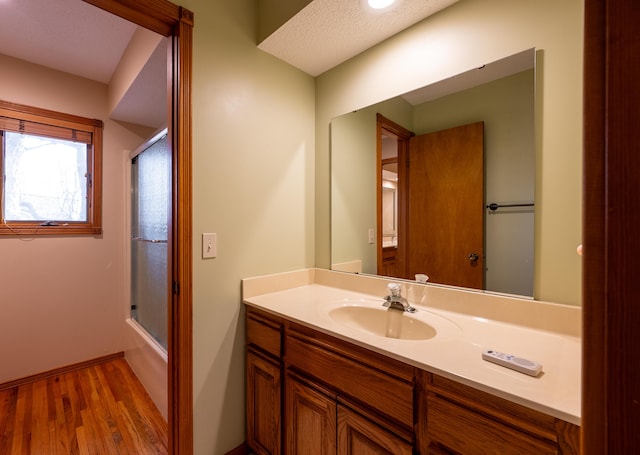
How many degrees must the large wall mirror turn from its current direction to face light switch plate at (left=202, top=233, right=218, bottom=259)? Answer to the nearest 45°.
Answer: approximately 45° to its right

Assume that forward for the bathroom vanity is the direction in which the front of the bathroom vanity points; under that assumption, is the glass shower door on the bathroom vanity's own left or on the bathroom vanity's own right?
on the bathroom vanity's own right

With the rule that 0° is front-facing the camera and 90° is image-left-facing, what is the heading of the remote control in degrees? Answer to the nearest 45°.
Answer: approximately 135°

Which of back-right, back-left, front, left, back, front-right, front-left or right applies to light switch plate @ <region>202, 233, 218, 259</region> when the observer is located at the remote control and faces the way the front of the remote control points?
front-left

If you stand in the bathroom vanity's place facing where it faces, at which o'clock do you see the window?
The window is roughly at 2 o'clock from the bathroom vanity.

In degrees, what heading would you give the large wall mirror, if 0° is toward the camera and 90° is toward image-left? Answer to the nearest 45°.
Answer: approximately 45°

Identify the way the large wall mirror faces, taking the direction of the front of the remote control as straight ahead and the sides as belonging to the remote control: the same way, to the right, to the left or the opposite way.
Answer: to the left
